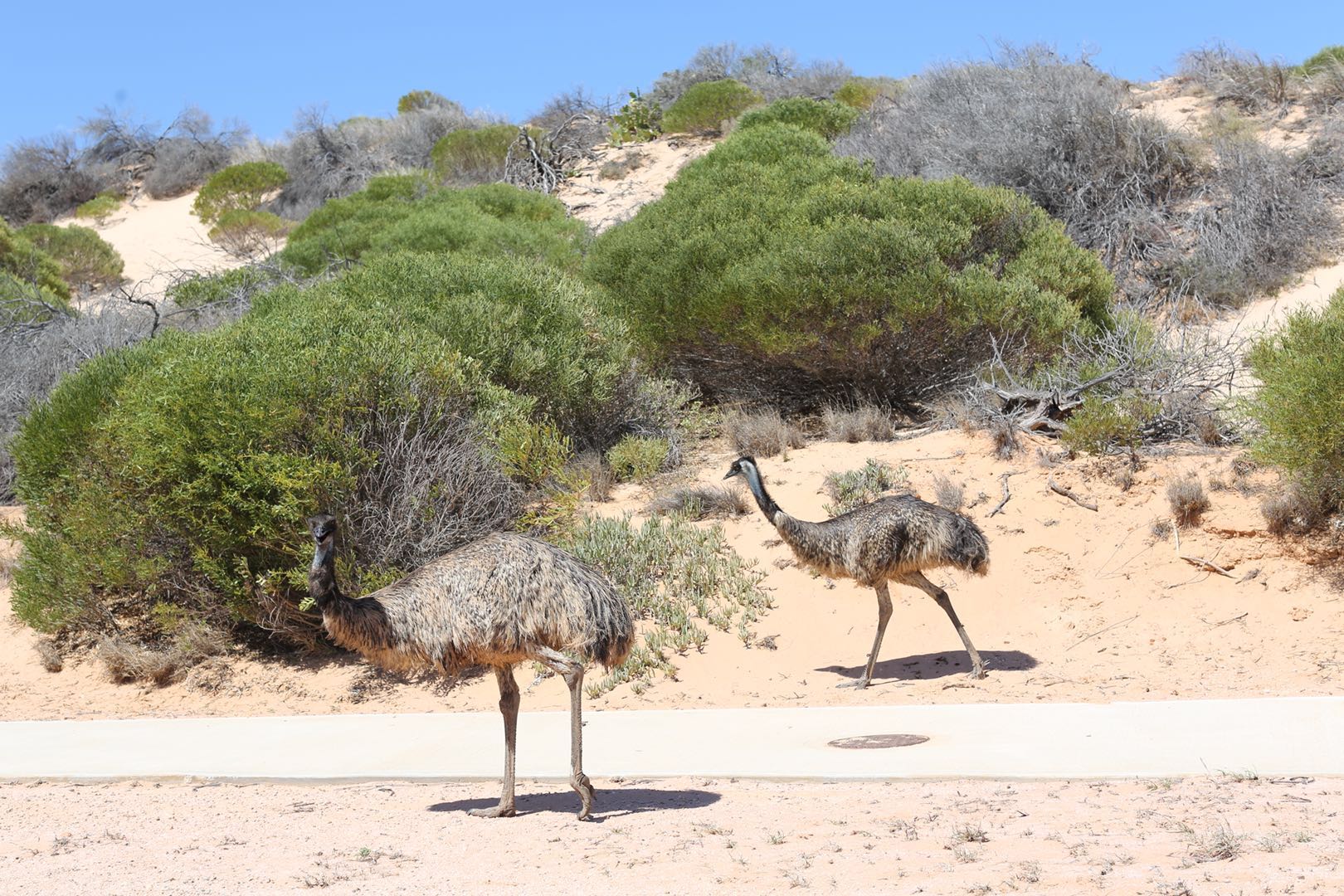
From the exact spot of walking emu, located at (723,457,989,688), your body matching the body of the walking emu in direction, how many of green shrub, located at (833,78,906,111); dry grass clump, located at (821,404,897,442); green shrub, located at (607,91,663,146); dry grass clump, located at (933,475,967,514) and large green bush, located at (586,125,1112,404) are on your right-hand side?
5

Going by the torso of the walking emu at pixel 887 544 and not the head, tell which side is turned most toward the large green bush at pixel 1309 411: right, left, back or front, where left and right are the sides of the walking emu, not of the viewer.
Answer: back

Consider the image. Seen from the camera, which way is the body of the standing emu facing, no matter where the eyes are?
to the viewer's left

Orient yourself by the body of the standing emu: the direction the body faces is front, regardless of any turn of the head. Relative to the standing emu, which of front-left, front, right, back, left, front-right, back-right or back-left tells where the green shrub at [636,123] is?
right

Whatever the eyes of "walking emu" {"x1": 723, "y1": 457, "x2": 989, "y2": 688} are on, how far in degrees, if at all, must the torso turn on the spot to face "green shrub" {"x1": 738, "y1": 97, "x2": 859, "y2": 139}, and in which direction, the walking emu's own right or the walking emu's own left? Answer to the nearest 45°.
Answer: approximately 90° to the walking emu's own right

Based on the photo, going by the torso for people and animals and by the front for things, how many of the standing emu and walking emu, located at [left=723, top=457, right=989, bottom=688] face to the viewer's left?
2

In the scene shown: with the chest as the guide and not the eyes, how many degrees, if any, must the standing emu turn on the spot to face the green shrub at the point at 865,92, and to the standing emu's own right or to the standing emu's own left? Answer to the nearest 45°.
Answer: approximately 90° to the standing emu's own right

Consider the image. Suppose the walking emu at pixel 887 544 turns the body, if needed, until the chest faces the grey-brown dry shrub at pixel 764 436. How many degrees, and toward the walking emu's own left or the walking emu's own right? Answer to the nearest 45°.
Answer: approximately 90° to the walking emu's own right

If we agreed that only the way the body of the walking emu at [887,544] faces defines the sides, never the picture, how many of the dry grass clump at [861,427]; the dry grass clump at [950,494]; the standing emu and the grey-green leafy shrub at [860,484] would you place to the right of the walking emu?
3

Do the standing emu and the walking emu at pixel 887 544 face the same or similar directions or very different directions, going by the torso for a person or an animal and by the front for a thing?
same or similar directions

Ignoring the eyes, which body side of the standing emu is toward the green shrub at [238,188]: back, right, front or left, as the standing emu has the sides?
right

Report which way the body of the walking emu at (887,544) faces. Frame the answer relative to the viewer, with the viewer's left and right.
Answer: facing to the left of the viewer

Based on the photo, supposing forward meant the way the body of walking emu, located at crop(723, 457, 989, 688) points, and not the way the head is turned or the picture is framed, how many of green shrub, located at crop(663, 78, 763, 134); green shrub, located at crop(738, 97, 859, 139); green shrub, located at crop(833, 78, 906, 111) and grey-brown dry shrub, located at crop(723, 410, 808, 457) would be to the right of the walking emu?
4

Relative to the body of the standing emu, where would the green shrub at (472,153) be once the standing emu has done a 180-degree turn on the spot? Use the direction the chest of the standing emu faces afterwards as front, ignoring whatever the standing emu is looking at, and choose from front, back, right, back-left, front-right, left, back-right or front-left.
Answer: left

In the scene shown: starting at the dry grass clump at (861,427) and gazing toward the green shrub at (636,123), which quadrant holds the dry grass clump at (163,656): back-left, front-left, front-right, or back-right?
back-left

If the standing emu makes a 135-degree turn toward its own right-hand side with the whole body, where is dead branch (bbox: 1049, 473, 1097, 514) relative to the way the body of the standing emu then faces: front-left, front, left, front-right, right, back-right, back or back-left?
front
